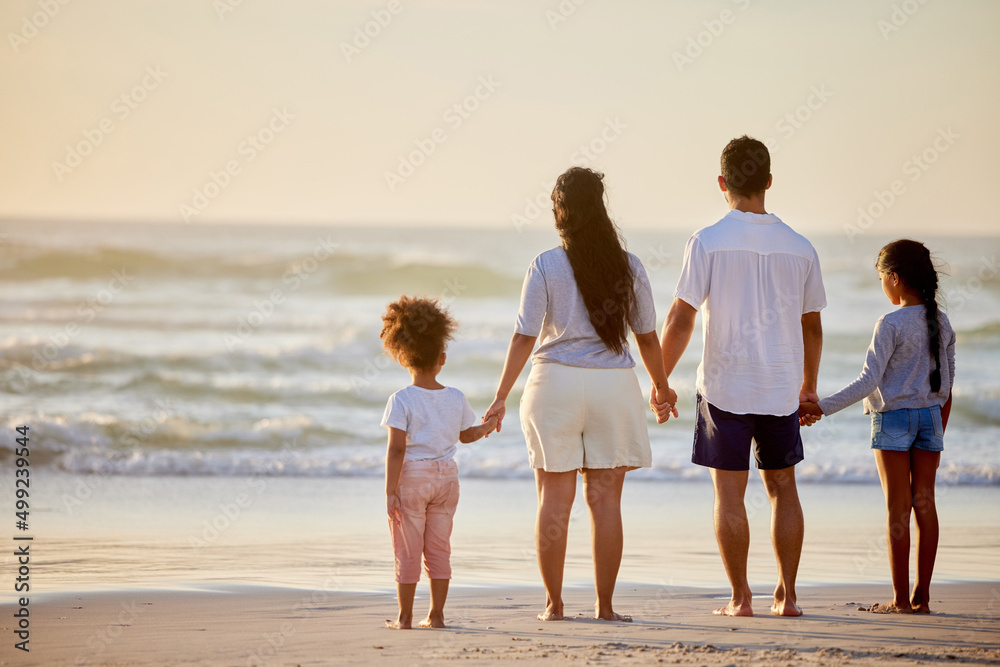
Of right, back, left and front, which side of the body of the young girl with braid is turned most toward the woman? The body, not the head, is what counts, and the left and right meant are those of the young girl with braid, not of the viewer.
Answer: left

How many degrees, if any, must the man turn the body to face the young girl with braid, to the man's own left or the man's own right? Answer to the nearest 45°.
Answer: approximately 45° to the man's own right

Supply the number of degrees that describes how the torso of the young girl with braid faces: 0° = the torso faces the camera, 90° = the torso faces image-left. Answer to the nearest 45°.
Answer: approximately 135°

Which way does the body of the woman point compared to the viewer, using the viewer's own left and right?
facing away from the viewer

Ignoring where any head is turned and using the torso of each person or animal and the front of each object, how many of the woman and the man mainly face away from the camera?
2

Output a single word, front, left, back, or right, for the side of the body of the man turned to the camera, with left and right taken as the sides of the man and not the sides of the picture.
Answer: back
